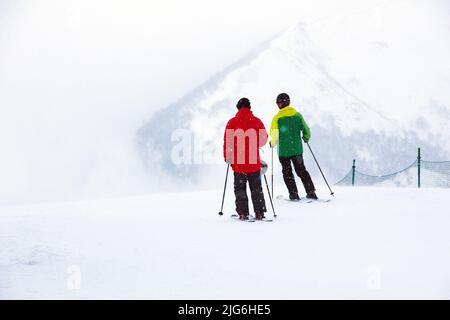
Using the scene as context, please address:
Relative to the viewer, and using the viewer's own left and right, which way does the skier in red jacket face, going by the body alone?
facing away from the viewer

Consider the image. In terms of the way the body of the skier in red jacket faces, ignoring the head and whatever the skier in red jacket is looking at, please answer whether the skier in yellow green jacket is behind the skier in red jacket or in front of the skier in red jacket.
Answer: in front
